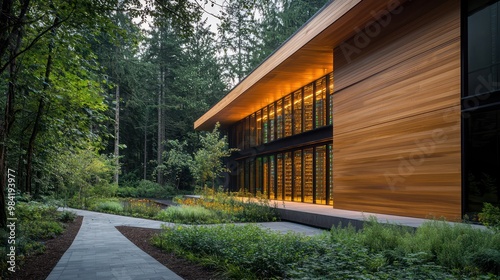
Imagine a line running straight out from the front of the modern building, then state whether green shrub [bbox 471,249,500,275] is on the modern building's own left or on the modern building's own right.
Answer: on the modern building's own left

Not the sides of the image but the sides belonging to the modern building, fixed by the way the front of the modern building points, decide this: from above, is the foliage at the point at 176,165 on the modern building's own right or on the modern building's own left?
on the modern building's own right

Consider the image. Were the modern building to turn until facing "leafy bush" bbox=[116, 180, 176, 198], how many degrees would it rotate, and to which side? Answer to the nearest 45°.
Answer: approximately 90° to its right

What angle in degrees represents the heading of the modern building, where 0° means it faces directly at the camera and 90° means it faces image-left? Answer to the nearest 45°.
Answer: approximately 45°
